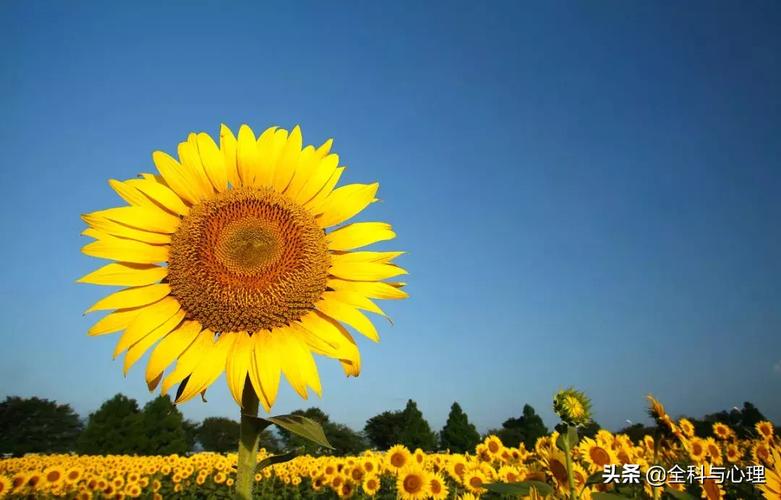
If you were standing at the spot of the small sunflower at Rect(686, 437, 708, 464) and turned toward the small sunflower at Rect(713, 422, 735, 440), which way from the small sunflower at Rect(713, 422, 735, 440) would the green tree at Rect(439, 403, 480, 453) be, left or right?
left

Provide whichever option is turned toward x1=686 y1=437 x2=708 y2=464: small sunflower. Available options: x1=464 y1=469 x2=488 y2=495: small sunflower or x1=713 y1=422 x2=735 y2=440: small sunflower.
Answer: x1=713 y1=422 x2=735 y2=440: small sunflower

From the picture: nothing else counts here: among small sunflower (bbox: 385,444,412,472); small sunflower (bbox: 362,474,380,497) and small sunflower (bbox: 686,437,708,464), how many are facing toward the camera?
3

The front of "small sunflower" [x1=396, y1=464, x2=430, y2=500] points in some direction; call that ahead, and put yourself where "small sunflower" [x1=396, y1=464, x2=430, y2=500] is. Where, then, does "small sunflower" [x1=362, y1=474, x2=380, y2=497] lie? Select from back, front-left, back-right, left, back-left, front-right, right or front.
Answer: back-right

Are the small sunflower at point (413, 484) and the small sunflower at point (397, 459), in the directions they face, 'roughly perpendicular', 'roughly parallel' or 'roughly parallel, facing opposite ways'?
roughly parallel

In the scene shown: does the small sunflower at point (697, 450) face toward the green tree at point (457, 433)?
no

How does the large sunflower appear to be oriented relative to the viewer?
toward the camera

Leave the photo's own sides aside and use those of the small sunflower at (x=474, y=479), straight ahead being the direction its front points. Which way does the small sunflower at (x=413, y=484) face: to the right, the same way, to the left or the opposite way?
the same way

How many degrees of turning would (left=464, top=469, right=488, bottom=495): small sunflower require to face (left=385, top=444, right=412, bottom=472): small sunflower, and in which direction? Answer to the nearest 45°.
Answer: approximately 135° to its right

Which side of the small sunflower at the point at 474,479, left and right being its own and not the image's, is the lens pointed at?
front

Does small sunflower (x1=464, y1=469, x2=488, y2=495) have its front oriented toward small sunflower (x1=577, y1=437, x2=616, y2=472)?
no

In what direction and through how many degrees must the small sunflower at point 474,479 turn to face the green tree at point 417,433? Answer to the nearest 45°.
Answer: approximately 180°

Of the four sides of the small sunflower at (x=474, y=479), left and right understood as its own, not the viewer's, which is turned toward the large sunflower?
front

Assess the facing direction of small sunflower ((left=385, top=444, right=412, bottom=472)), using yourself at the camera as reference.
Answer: facing the viewer

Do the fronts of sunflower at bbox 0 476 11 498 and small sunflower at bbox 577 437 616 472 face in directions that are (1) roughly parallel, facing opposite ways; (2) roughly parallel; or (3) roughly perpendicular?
roughly parallel

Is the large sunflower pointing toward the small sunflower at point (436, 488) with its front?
no

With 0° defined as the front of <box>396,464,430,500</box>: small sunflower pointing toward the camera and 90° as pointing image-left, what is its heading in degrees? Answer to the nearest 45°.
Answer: approximately 0°
